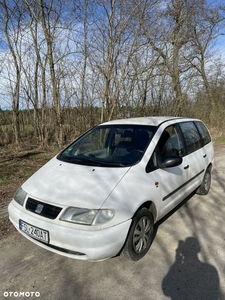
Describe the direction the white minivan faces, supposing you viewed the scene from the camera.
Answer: facing the viewer and to the left of the viewer
